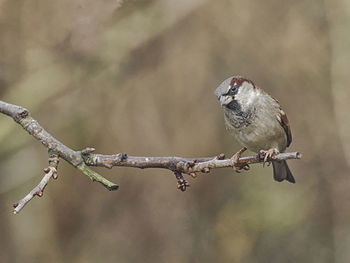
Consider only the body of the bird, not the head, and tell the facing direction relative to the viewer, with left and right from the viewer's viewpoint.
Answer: facing the viewer and to the left of the viewer

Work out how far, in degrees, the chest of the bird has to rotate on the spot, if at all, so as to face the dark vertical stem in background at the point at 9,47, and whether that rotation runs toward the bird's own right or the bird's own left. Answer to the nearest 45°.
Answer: approximately 90° to the bird's own right
